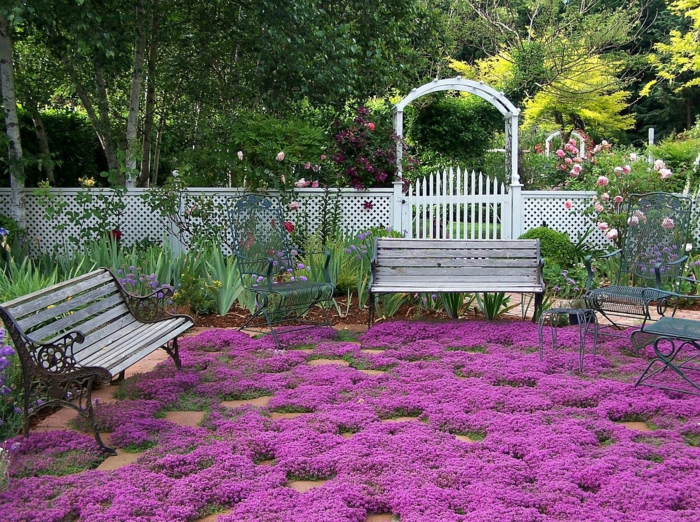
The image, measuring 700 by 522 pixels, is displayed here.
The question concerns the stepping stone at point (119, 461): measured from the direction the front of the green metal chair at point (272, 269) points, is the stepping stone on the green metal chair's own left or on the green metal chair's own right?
on the green metal chair's own right

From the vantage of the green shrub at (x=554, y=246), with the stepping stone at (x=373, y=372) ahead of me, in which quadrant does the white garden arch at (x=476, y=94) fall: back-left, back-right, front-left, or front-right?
back-right

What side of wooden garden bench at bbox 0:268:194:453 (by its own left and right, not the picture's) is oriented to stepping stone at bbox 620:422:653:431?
front

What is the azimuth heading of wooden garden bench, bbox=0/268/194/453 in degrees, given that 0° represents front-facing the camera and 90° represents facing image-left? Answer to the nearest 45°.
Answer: approximately 315°

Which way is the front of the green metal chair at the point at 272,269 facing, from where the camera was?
facing the viewer and to the right of the viewer

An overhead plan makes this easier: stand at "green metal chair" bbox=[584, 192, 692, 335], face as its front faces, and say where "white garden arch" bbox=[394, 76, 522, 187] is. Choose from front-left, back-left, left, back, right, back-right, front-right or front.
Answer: right

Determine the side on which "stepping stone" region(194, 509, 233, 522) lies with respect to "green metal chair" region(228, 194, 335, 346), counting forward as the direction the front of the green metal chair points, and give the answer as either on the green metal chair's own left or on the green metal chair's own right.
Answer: on the green metal chair's own right

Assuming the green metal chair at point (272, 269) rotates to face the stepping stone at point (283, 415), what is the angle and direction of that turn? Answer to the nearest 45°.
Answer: approximately 45° to its right

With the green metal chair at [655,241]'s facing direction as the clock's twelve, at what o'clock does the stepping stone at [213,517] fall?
The stepping stone is roughly at 11 o'clock from the green metal chair.

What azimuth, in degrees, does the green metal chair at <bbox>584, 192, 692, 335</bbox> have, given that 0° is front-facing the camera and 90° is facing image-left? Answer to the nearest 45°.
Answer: approximately 45°

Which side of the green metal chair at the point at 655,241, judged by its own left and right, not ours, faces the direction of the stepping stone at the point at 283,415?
front

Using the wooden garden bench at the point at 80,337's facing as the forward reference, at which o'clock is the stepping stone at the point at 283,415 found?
The stepping stone is roughly at 11 o'clock from the wooden garden bench.

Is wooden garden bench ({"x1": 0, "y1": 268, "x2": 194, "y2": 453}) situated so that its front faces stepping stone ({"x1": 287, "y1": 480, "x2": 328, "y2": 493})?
yes
